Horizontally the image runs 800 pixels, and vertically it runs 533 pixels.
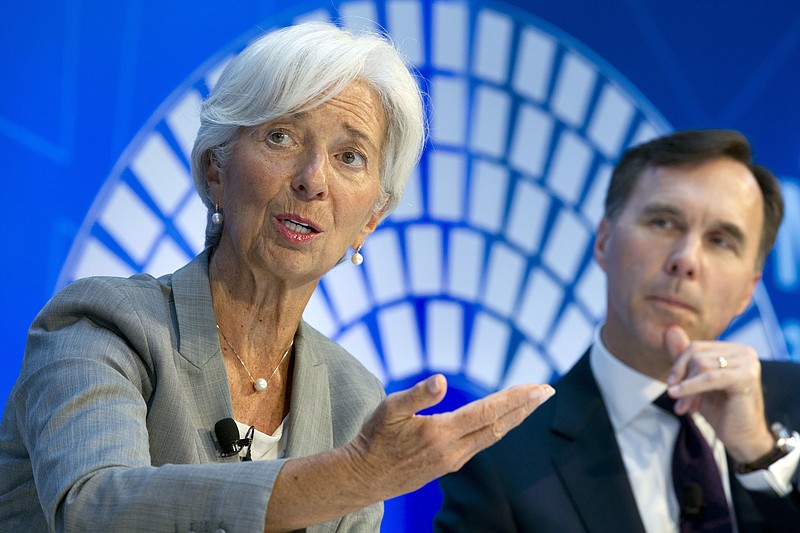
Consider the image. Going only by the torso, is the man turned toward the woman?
no

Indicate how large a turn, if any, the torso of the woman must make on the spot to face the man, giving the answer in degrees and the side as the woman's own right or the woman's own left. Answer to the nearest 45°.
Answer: approximately 45° to the woman's own left

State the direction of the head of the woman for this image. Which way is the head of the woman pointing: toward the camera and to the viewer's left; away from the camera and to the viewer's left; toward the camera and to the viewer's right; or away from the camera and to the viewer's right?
toward the camera and to the viewer's right

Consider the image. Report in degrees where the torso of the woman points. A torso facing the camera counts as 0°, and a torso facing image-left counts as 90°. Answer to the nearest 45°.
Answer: approximately 315°

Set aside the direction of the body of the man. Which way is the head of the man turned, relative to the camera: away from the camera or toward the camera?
toward the camera

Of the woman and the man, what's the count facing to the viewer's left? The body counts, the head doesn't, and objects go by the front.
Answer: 0

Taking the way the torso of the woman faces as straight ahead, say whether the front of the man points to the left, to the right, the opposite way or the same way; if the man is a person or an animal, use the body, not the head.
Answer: the same way
